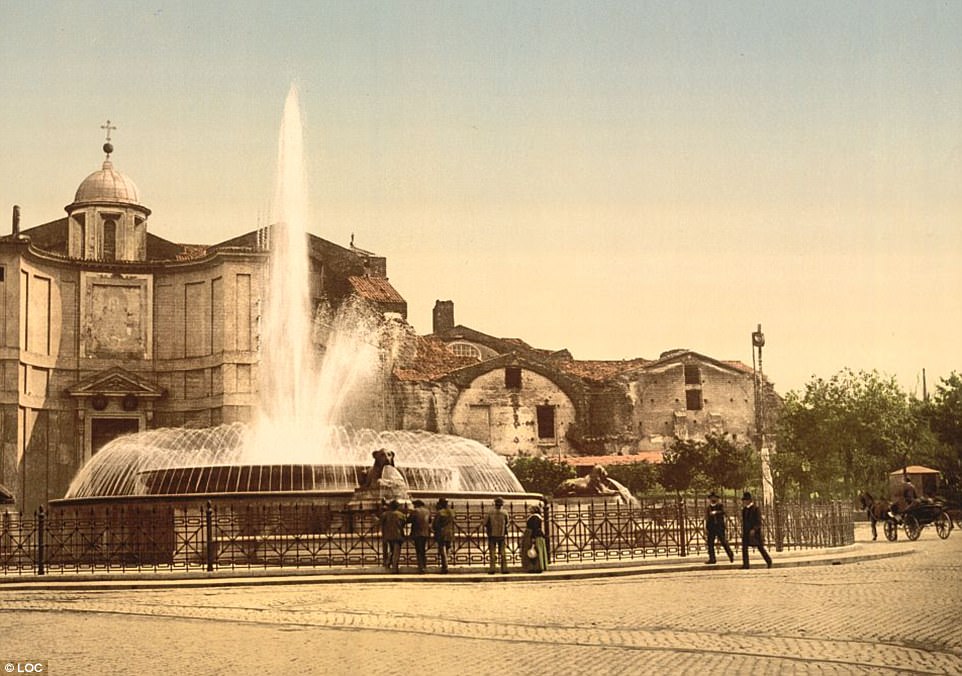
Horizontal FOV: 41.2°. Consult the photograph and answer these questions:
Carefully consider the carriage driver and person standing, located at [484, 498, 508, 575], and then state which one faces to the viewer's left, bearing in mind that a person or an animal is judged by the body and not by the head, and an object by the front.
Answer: the carriage driver

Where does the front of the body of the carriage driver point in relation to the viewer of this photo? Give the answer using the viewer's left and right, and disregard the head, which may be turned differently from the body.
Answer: facing to the left of the viewer

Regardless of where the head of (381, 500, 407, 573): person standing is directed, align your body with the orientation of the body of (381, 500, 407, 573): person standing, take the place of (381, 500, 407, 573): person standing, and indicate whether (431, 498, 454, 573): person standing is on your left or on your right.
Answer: on your right

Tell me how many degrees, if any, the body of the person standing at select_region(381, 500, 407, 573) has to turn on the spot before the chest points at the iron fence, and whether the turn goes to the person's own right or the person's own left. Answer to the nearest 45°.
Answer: approximately 45° to the person's own left

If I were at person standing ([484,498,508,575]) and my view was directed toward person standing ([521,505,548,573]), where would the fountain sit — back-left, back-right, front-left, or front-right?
back-left

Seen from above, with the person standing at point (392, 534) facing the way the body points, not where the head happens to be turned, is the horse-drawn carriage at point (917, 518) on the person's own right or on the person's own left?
on the person's own right

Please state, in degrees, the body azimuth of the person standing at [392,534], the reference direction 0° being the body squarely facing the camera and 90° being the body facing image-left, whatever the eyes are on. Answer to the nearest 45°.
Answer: approximately 180°

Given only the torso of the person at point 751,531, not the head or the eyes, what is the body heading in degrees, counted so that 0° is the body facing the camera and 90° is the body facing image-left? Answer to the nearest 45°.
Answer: approximately 90°

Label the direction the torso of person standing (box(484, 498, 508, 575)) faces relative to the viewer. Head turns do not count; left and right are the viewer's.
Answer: facing away from the viewer

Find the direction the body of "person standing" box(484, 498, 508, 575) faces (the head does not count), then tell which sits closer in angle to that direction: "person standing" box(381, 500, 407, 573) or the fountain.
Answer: the fountain
